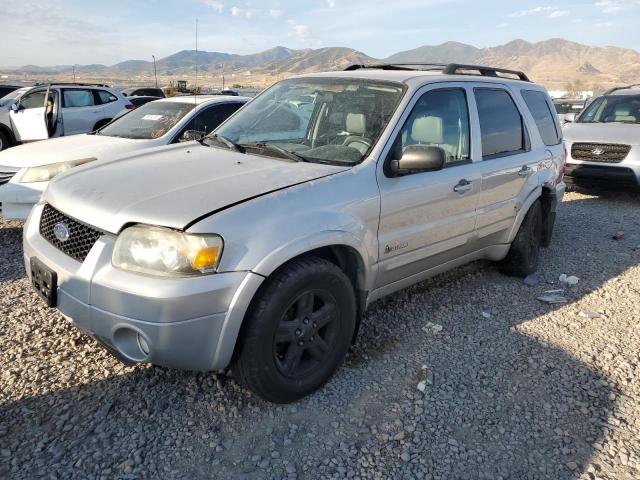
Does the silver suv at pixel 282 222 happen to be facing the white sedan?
no

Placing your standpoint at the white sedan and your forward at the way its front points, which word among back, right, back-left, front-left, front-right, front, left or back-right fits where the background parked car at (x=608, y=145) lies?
back-left

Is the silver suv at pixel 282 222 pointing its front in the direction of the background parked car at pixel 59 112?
no

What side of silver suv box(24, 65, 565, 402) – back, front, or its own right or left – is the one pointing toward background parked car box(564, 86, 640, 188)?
back

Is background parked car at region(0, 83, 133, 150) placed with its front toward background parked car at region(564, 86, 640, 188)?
no

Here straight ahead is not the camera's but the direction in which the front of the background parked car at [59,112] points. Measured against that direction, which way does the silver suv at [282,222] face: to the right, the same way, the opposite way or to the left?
the same way

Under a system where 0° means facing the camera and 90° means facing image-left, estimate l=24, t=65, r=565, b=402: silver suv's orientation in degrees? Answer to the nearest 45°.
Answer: approximately 45°

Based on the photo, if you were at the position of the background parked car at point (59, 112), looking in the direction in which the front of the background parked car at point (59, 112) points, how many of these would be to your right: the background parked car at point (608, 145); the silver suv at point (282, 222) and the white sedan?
0

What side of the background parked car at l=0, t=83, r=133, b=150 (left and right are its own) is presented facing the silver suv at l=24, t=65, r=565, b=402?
left

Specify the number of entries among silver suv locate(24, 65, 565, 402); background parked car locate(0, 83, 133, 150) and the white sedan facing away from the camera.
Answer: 0

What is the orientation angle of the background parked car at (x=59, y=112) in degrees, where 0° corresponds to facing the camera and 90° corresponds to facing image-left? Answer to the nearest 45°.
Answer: approximately 90°

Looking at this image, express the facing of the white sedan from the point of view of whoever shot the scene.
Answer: facing the viewer and to the left of the viewer

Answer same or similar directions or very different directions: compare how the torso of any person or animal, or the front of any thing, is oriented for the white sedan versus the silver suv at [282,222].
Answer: same or similar directions
